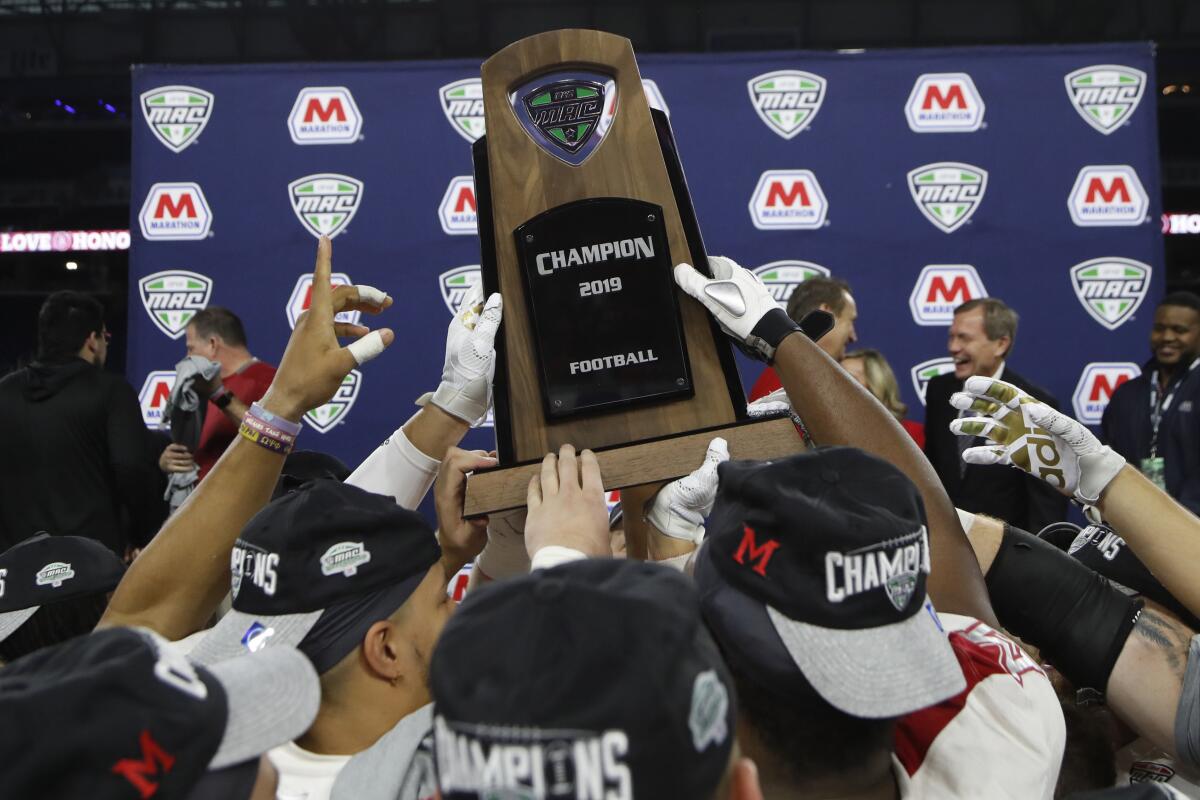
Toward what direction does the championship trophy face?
toward the camera

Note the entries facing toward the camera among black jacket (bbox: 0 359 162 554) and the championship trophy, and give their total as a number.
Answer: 1

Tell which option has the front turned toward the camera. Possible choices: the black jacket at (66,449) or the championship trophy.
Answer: the championship trophy

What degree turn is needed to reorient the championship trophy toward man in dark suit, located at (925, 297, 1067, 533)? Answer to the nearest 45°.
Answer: approximately 135° to its left

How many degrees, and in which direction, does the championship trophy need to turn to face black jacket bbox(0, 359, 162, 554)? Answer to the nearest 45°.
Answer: approximately 135° to its right
